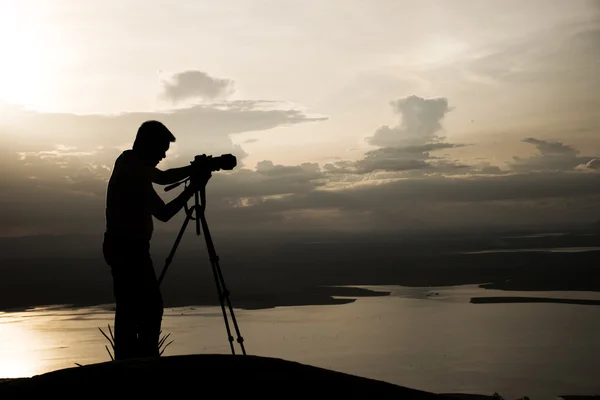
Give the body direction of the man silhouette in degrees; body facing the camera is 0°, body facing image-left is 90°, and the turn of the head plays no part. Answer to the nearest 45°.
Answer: approximately 270°
